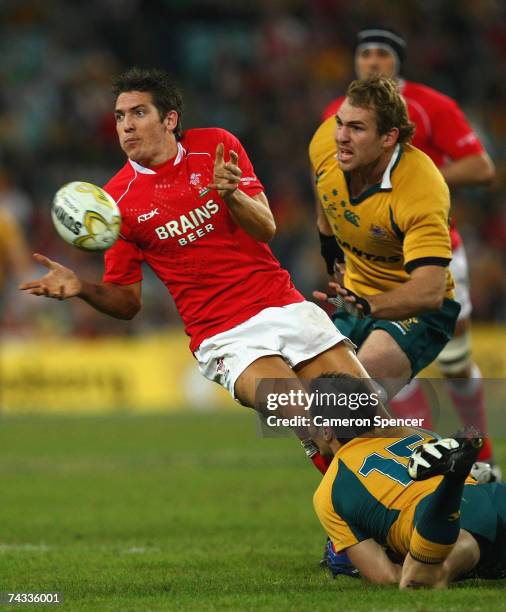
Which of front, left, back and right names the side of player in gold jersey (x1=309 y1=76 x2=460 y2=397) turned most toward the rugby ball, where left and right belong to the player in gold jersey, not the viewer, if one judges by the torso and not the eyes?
front

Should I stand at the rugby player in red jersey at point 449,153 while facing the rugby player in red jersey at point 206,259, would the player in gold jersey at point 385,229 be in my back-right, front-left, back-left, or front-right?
front-left

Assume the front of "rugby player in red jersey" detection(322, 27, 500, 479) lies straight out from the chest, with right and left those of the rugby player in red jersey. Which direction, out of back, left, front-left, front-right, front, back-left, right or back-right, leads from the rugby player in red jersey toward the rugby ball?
front

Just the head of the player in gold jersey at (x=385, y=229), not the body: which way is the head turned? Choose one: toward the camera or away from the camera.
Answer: toward the camera

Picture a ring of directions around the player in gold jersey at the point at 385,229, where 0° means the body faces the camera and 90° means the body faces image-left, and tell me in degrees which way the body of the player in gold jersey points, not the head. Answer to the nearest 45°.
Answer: approximately 45°

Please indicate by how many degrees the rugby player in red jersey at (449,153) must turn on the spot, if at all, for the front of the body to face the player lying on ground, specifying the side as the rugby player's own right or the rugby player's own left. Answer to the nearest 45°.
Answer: approximately 45° to the rugby player's own left

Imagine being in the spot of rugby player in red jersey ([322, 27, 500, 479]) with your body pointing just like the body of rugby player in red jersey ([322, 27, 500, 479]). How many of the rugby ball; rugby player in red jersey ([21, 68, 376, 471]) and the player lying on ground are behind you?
0

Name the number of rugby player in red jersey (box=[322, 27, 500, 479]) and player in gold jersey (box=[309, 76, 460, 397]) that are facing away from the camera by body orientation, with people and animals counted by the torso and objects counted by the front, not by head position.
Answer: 0

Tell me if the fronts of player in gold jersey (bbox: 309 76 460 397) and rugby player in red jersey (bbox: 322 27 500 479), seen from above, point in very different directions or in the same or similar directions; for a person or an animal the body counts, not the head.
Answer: same or similar directions

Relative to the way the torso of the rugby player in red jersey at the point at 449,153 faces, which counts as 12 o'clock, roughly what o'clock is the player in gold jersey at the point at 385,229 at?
The player in gold jersey is roughly at 11 o'clock from the rugby player in red jersey.

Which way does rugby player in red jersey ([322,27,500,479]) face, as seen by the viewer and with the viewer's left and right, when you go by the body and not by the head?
facing the viewer and to the left of the viewer

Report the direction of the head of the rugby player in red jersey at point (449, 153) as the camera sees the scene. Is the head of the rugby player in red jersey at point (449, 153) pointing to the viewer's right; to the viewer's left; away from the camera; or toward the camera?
toward the camera

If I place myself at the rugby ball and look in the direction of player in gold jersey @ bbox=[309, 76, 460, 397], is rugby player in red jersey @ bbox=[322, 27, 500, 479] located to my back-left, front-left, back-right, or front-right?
front-left
